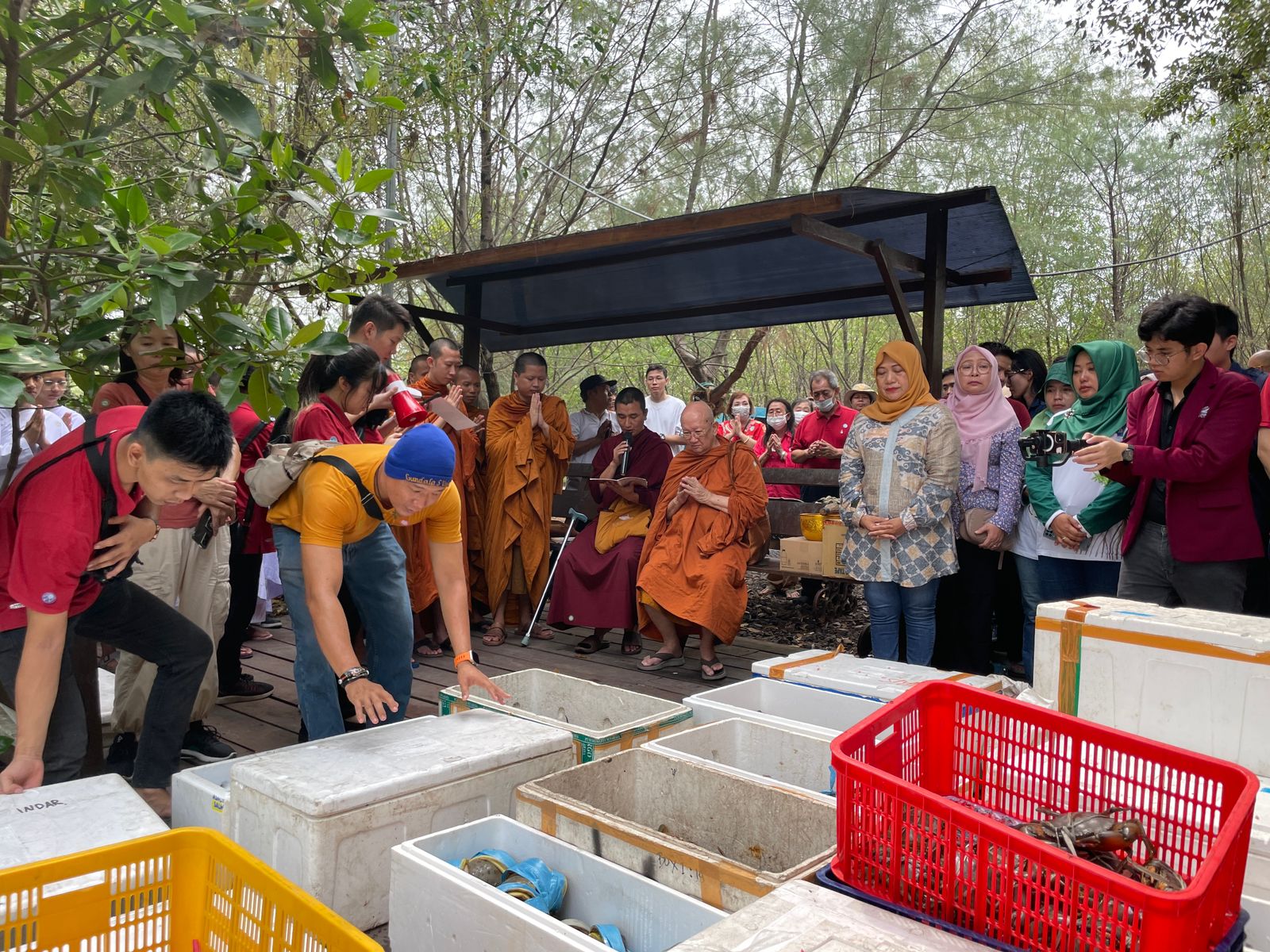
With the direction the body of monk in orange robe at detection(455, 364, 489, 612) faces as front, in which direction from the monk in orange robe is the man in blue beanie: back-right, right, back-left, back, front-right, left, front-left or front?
front-right

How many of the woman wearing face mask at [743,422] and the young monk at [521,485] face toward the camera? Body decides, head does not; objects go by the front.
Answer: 2

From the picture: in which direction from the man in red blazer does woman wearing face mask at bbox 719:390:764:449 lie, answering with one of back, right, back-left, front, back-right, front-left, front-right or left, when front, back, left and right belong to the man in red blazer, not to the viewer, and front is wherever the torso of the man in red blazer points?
right

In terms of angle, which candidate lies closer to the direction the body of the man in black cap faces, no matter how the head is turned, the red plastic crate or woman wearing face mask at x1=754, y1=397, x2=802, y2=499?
the red plastic crate

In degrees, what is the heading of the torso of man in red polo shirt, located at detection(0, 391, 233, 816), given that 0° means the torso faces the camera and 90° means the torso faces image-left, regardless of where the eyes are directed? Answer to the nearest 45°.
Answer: approximately 315°

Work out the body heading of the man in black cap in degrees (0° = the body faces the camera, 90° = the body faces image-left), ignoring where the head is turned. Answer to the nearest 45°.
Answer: approximately 315°

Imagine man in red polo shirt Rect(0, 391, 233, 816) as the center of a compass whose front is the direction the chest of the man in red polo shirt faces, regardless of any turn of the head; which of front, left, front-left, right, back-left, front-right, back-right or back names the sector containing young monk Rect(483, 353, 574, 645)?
left

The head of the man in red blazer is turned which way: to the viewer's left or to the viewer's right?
to the viewer's left

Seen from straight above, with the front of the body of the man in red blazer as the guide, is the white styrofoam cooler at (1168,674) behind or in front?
in front

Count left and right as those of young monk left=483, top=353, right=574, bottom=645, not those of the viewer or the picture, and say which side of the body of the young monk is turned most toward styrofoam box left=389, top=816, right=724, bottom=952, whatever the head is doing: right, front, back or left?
front

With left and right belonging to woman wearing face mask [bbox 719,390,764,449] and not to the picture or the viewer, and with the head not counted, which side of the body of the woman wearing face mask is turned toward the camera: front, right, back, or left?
front

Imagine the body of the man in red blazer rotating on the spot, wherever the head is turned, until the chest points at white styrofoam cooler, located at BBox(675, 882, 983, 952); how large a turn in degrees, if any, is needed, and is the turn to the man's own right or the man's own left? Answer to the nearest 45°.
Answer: approximately 45° to the man's own left

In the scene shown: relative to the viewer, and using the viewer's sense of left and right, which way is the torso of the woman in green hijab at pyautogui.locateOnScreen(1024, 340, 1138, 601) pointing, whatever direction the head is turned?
facing the viewer and to the left of the viewer

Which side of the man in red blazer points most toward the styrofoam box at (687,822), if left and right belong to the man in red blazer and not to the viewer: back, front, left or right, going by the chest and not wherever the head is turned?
front

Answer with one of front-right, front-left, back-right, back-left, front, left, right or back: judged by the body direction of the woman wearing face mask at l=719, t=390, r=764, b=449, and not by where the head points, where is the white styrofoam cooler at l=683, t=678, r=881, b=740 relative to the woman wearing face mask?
front
